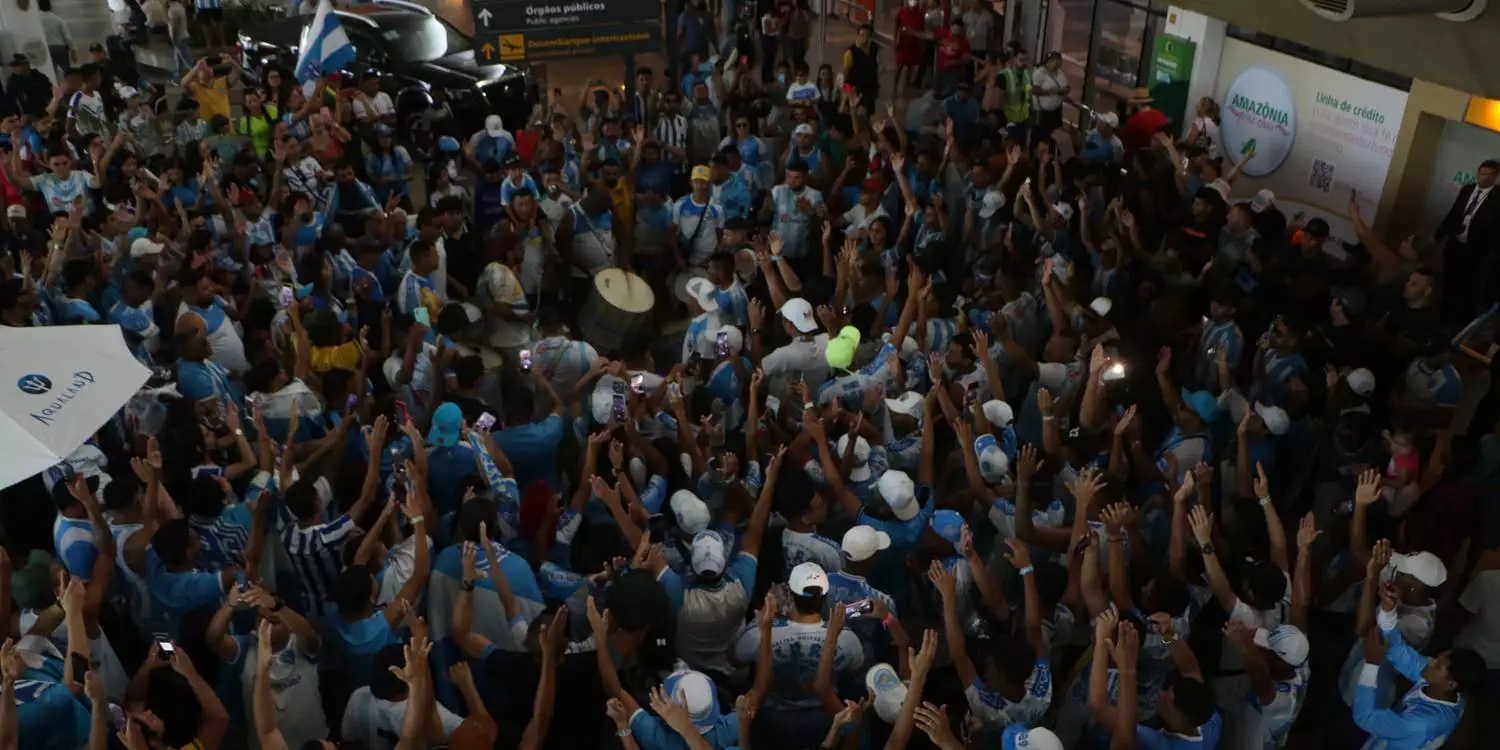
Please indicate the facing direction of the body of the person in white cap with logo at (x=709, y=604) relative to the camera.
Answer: away from the camera

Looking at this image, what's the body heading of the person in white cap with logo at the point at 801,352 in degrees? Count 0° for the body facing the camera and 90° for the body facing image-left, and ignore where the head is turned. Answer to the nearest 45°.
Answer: approximately 135°

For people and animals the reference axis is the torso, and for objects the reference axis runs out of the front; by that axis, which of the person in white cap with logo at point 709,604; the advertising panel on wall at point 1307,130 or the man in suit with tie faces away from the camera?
the person in white cap with logo

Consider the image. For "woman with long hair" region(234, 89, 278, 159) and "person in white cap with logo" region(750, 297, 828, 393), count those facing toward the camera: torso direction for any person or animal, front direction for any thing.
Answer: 1

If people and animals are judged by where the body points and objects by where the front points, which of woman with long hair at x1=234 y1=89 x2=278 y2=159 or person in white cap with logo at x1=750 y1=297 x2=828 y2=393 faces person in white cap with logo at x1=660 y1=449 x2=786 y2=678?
the woman with long hair

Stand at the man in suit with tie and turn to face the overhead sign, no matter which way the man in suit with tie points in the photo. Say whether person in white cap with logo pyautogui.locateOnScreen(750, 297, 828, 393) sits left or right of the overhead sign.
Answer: left

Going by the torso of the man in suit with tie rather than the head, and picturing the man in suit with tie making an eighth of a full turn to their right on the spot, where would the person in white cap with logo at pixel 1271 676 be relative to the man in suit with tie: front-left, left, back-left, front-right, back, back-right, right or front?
left

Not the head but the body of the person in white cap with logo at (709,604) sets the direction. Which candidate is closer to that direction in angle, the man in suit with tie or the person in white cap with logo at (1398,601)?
the man in suit with tie

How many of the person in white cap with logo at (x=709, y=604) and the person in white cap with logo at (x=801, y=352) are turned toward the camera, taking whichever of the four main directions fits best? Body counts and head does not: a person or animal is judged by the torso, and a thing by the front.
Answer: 0

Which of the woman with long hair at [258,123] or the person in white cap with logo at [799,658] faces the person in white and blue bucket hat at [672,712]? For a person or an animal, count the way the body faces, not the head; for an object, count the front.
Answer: the woman with long hair

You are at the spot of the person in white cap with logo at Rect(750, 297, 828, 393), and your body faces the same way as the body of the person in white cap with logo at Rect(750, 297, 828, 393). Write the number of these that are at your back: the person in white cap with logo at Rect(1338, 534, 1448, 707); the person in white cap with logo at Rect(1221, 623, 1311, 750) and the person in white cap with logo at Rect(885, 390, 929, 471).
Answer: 3

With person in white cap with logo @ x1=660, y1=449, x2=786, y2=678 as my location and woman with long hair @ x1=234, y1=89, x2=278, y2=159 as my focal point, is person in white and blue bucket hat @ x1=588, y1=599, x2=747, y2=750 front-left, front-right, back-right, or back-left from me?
back-left

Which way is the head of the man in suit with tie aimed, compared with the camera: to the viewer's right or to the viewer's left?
to the viewer's left

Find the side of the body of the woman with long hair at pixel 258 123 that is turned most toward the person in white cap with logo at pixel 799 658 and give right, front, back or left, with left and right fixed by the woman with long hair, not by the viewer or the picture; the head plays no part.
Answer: front

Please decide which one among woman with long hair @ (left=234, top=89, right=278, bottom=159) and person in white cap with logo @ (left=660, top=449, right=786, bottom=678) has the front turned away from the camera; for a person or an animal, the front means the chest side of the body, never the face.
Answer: the person in white cap with logo
